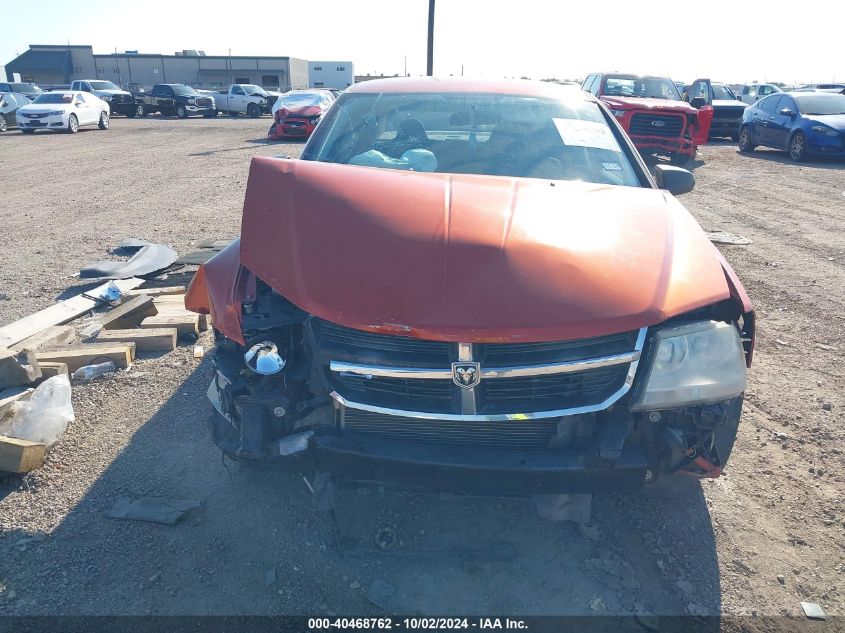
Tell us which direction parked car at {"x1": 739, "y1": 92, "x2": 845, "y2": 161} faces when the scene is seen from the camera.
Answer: facing the viewer and to the right of the viewer

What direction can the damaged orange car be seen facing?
toward the camera

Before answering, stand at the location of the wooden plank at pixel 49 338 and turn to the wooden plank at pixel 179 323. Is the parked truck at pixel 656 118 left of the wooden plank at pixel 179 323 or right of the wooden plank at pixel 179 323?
left

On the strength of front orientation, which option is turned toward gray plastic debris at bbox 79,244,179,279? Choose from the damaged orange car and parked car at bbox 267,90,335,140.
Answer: the parked car

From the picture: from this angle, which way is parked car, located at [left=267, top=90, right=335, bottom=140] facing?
toward the camera

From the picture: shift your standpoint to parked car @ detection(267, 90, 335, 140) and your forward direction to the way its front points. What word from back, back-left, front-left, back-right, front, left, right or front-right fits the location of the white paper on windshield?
front

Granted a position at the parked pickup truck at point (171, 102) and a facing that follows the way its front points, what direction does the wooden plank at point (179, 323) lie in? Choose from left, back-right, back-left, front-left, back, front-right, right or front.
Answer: front-right

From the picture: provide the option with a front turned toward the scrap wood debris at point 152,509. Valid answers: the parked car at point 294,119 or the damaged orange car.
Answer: the parked car

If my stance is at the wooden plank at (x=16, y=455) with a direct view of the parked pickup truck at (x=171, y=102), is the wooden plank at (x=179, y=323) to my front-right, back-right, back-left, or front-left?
front-right

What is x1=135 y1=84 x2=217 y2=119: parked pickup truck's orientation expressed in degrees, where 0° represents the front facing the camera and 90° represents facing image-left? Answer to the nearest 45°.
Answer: approximately 315°

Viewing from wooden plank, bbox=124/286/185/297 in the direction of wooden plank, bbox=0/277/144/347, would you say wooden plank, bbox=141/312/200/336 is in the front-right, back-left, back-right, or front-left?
front-left

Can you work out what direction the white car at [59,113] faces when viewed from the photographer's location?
facing the viewer and to the left of the viewer

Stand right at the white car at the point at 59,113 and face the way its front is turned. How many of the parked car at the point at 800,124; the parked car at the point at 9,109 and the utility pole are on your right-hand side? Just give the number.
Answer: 1

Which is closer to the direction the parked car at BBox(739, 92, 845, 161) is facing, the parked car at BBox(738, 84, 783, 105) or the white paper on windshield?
the white paper on windshield

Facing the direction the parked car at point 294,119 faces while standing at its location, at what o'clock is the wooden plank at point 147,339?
The wooden plank is roughly at 12 o'clock from the parked car.

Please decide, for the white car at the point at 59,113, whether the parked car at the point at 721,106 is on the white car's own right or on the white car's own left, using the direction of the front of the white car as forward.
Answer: on the white car's own left

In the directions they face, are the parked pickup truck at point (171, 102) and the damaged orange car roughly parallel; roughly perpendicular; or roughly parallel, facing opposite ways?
roughly perpendicular

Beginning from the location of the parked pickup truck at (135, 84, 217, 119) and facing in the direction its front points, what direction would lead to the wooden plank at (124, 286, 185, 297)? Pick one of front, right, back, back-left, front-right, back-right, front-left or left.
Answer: front-right

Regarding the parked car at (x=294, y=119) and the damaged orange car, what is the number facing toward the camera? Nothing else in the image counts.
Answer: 2

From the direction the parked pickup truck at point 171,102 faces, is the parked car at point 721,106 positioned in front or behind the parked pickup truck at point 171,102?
in front

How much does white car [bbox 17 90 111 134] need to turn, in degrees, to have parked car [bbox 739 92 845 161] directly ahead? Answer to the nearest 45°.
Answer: approximately 90° to its left

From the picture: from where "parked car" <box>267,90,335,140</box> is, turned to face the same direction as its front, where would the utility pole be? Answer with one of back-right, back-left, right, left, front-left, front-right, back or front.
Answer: back-left
